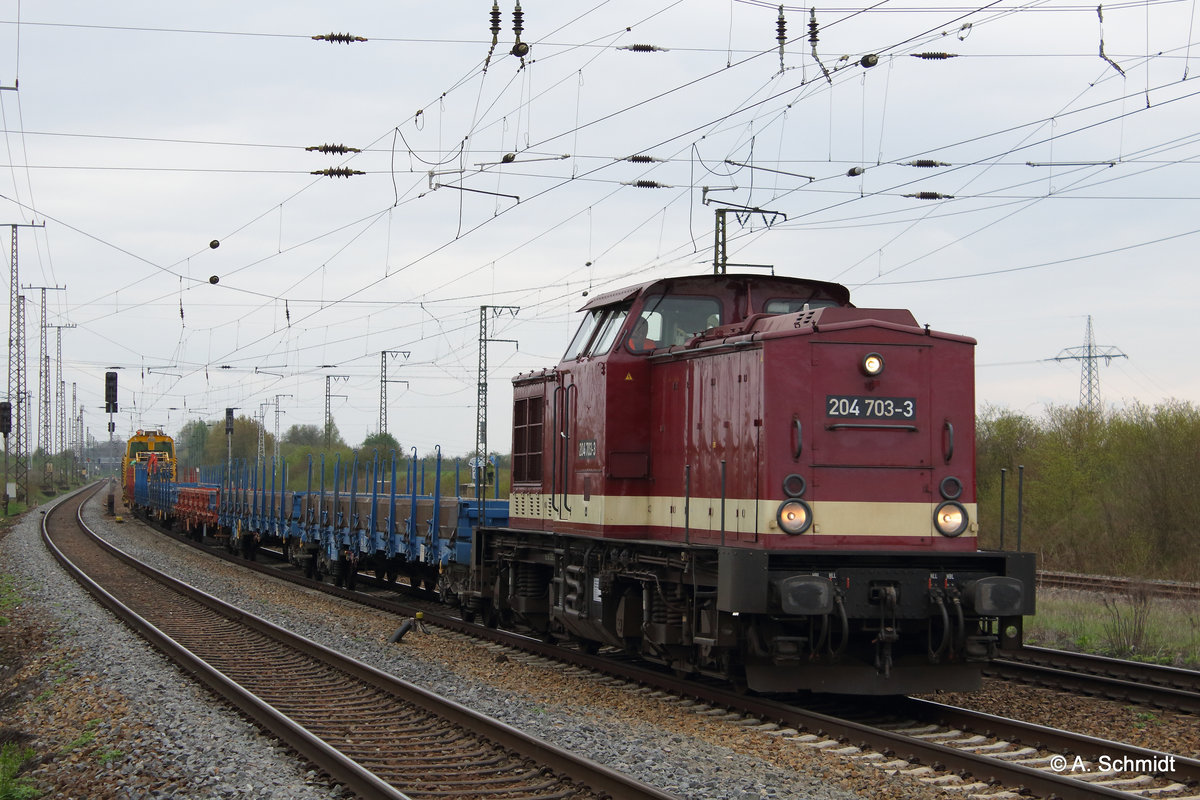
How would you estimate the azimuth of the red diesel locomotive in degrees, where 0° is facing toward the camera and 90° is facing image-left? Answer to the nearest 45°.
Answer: approximately 315°

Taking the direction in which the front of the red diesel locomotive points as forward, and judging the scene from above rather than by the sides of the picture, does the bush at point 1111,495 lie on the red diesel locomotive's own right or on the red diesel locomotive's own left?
on the red diesel locomotive's own left

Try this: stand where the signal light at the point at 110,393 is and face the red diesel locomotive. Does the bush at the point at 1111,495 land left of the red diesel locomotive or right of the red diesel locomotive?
left

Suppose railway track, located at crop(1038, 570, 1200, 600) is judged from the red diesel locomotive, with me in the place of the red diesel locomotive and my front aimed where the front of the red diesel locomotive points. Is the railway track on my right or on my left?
on my left

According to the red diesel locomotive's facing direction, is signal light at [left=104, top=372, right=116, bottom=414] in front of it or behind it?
behind
